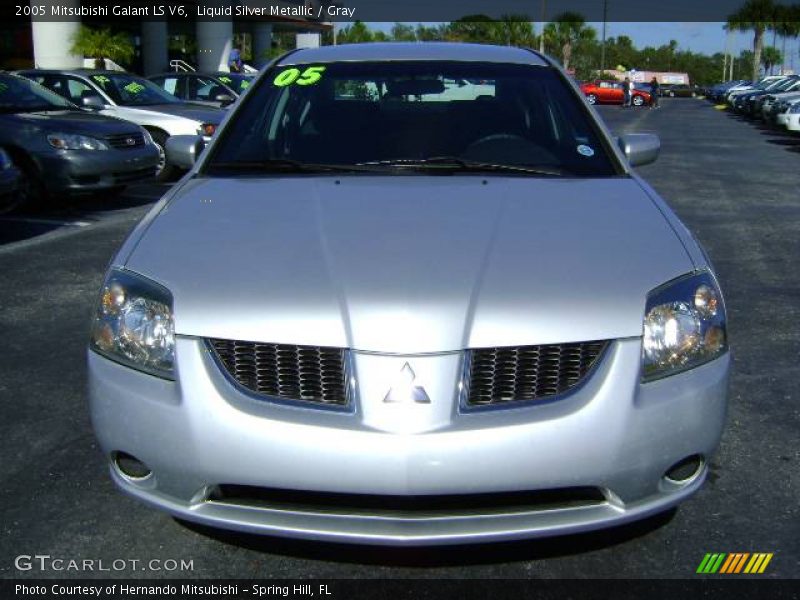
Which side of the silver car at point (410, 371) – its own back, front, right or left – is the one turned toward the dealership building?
back

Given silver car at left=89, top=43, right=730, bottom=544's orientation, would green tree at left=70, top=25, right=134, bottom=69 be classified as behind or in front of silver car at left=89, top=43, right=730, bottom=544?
behind

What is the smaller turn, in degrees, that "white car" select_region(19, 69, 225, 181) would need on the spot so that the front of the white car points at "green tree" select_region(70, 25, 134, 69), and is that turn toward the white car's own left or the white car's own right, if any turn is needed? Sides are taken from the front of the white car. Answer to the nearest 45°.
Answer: approximately 135° to the white car's own left

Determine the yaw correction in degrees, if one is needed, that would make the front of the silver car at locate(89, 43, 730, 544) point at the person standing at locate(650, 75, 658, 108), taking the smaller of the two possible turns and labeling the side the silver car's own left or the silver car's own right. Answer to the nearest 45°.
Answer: approximately 180°

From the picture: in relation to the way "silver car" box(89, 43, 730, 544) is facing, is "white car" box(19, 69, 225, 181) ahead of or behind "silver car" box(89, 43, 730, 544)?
behind

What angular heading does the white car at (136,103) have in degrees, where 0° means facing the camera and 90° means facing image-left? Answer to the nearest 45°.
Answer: approximately 315°

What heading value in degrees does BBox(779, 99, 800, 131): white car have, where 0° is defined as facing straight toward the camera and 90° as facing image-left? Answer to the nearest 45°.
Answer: approximately 45°

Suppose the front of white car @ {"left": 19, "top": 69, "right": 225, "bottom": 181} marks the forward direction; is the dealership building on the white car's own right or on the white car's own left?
on the white car's own left
